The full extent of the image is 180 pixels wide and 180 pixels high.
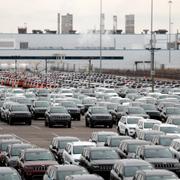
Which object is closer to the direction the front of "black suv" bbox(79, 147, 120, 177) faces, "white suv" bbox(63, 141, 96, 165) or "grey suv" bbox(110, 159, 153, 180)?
the grey suv

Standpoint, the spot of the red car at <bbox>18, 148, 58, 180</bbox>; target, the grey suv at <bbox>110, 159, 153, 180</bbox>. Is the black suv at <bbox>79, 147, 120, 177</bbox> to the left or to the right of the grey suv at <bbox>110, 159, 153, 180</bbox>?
left

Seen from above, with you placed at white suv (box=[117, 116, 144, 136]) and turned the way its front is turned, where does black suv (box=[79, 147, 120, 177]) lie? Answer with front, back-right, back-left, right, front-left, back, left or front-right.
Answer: front-right

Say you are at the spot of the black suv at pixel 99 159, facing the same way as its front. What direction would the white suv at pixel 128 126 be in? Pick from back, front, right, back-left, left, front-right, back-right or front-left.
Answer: back-left

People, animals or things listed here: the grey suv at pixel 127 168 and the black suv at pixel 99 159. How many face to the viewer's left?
0

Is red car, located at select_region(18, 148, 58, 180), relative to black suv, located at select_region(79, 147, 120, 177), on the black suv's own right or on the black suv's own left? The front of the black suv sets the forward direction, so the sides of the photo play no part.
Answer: on the black suv's own right

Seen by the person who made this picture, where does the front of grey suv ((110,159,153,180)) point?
facing the viewer and to the right of the viewer
